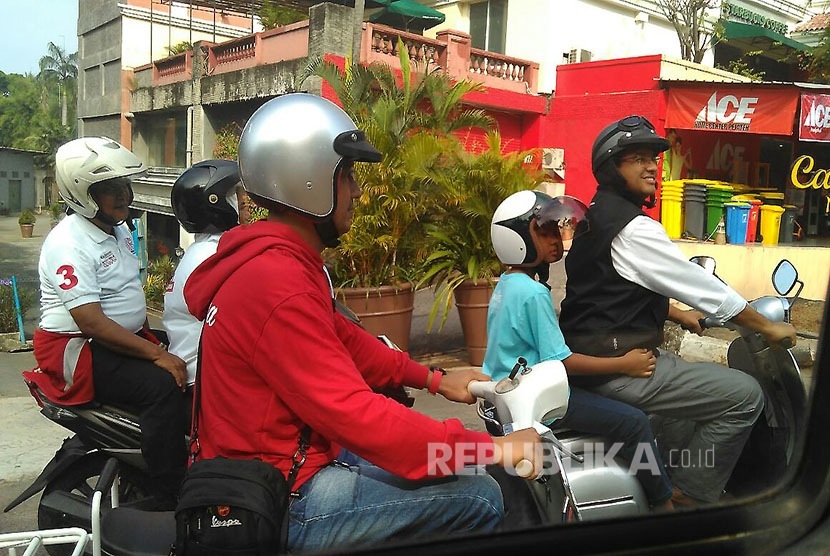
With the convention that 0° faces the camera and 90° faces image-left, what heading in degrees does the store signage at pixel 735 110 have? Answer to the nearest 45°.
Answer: approximately 0°

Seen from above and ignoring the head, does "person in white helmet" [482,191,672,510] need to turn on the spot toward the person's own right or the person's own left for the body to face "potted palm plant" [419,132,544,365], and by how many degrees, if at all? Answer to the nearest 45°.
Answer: approximately 90° to the person's own left

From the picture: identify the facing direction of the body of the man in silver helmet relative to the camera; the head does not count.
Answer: to the viewer's right

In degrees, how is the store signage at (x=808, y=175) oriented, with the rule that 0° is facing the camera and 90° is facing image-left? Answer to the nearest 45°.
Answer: approximately 0°

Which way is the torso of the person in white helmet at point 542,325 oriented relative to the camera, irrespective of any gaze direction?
to the viewer's right

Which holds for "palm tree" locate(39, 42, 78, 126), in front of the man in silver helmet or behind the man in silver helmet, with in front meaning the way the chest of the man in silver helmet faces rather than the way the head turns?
behind

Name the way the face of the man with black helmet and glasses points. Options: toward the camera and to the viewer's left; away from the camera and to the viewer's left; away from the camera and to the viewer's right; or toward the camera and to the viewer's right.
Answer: toward the camera and to the viewer's right

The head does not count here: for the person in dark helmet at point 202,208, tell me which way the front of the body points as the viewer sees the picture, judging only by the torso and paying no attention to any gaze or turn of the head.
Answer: to the viewer's right

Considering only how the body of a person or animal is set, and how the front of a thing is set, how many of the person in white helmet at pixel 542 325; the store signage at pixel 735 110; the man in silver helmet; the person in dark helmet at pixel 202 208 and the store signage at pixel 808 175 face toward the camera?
2

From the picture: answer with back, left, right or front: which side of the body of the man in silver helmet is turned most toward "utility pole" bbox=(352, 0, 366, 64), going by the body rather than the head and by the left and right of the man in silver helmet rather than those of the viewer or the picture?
left

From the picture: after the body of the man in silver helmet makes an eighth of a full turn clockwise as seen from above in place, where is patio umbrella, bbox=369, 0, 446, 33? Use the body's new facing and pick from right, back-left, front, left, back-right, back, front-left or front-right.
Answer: back-left

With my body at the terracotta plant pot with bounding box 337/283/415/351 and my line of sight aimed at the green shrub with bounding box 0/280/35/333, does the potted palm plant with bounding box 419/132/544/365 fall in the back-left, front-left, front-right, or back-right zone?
back-right

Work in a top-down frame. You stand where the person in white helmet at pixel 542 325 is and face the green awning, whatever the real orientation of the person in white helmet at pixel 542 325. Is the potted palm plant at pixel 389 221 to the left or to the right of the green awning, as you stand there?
left
